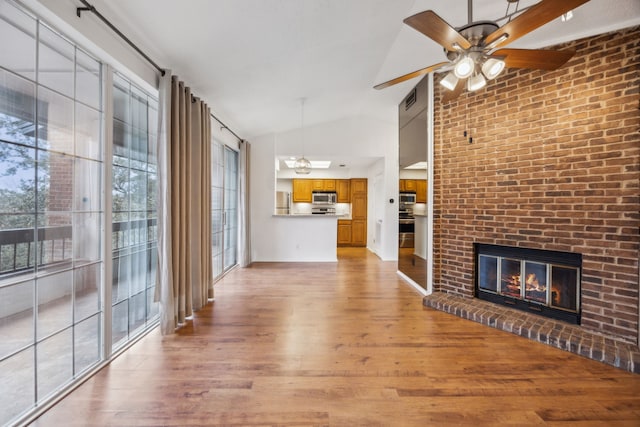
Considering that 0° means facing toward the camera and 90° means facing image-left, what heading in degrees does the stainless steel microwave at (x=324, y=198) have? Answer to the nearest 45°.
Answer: approximately 0°

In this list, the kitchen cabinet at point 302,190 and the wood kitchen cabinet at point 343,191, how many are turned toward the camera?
2

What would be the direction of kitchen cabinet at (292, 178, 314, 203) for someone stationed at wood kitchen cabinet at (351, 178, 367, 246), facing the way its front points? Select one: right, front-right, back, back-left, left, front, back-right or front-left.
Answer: right

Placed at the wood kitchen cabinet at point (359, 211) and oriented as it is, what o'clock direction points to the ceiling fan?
The ceiling fan is roughly at 12 o'clock from the wood kitchen cabinet.

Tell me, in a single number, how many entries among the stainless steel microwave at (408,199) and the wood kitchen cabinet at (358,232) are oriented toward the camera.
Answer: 2

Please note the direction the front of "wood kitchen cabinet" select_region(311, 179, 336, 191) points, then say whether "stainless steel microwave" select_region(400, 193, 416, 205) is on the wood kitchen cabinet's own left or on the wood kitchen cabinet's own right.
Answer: on the wood kitchen cabinet's own left
